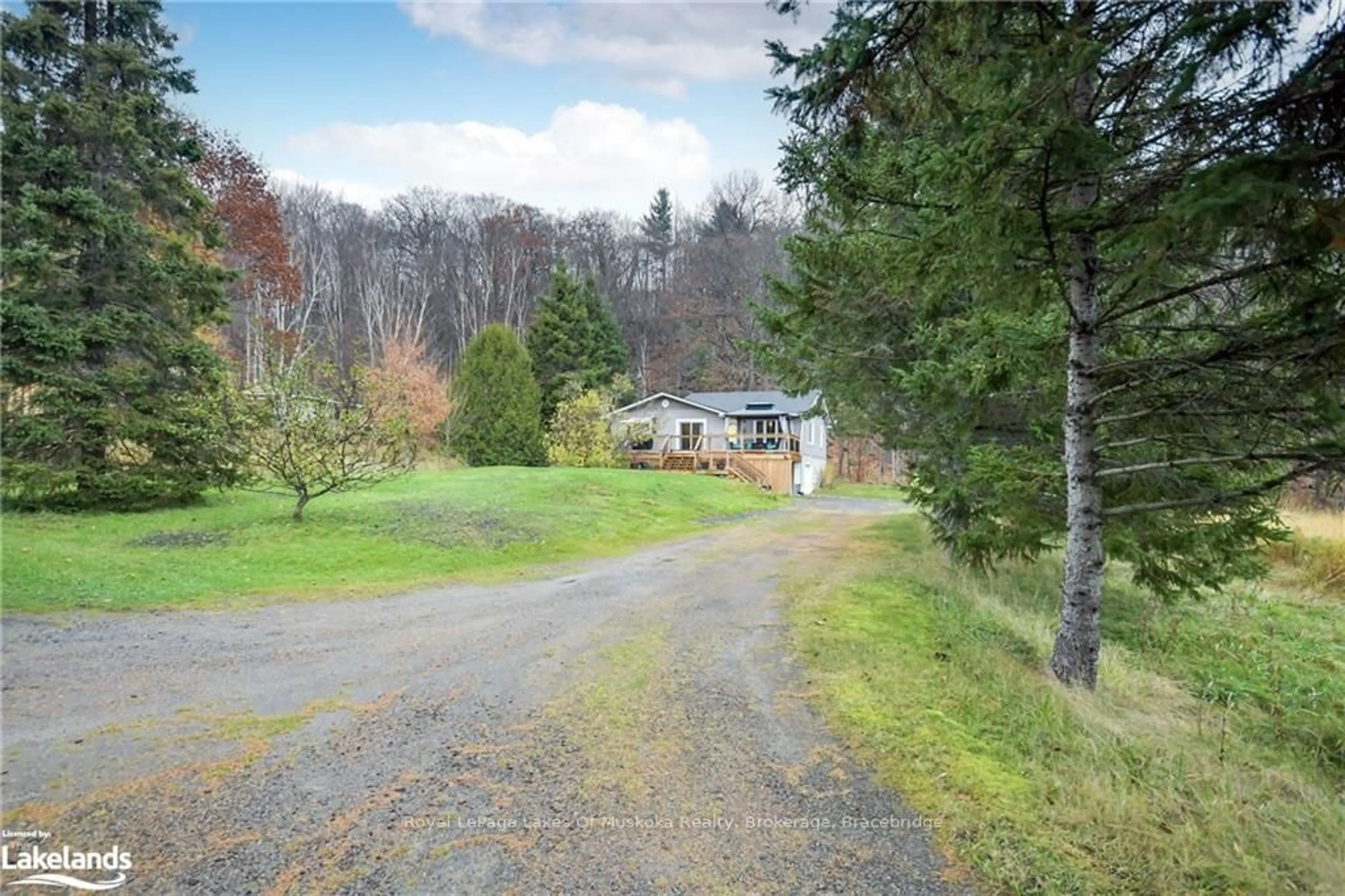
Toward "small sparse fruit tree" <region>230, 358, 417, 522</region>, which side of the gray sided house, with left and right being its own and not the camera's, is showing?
front

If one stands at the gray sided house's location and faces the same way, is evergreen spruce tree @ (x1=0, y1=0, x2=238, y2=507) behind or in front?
in front

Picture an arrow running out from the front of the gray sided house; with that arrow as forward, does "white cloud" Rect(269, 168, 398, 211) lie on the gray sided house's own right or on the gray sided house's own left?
on the gray sided house's own right

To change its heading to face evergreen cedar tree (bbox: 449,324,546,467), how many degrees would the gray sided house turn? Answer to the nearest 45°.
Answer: approximately 45° to its right

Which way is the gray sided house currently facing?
toward the camera

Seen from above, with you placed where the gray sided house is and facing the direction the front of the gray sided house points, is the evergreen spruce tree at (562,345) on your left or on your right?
on your right

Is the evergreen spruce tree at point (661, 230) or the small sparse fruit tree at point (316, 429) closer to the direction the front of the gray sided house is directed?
the small sparse fruit tree

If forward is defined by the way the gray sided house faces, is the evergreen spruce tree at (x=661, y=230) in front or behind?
behind
